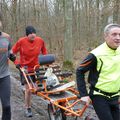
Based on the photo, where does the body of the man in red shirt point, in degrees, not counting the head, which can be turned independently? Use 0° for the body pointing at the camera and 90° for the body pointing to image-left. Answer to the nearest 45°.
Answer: approximately 0°

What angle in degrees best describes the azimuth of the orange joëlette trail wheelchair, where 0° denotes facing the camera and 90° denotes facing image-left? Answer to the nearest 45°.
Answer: approximately 315°
